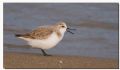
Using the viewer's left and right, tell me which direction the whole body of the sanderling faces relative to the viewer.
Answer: facing to the right of the viewer
